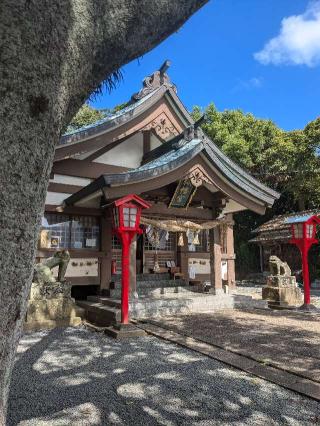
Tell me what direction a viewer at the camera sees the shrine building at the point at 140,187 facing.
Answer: facing the viewer and to the right of the viewer

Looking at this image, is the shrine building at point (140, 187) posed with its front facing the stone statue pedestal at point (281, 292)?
no

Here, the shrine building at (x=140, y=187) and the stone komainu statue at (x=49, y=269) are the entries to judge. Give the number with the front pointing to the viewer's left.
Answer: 0

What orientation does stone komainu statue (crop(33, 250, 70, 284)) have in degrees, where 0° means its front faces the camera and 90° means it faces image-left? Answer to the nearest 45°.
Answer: approximately 270°

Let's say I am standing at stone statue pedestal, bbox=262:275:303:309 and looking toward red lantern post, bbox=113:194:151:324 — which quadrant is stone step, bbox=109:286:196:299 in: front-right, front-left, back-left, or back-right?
front-right

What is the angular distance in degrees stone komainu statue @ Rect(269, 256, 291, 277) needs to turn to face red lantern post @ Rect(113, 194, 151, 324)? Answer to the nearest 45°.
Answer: approximately 45° to its left

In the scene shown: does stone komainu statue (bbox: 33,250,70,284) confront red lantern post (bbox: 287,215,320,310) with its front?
yes

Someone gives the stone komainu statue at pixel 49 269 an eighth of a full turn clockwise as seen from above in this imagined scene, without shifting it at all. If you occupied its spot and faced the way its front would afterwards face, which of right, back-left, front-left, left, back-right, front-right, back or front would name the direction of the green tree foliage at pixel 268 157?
left

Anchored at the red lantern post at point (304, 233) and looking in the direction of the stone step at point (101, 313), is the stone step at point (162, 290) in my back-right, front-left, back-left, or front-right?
front-right

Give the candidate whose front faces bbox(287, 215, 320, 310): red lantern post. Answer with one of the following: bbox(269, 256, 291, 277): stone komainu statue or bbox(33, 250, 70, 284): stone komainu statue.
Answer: bbox(33, 250, 70, 284): stone komainu statue

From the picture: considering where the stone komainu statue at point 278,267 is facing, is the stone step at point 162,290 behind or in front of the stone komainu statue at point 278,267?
in front

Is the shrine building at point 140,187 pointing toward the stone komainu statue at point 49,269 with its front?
no

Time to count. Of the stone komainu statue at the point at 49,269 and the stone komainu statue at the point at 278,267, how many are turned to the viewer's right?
1

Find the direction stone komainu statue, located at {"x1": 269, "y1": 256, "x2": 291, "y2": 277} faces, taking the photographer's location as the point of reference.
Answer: facing to the left of the viewer

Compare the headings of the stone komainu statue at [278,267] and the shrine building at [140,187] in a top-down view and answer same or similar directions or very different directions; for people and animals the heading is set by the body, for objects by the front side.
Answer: very different directions
